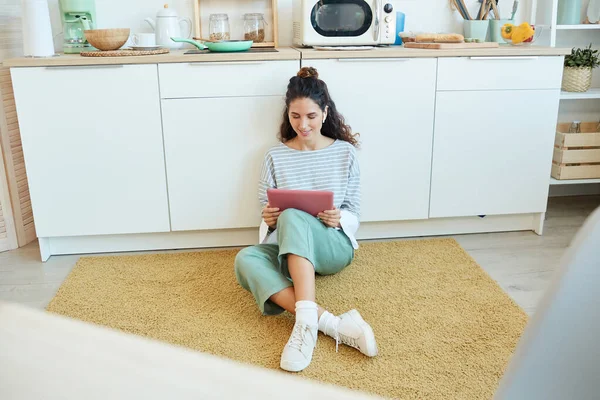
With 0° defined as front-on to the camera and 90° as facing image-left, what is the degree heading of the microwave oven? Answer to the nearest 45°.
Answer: approximately 0°

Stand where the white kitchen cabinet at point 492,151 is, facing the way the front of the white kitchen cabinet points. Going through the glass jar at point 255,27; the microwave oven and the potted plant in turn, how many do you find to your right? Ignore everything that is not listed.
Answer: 2

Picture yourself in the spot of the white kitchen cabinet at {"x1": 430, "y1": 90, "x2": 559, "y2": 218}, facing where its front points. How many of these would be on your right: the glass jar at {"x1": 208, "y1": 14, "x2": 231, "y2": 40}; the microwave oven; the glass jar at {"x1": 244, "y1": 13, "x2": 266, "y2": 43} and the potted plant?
3

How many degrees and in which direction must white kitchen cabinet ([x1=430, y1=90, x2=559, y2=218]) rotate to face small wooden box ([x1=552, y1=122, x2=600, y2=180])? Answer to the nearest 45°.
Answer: approximately 135° to its left

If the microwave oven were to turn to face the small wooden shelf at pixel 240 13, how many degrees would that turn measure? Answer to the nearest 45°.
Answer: approximately 135° to its right

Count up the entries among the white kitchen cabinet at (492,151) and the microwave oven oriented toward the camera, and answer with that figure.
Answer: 2

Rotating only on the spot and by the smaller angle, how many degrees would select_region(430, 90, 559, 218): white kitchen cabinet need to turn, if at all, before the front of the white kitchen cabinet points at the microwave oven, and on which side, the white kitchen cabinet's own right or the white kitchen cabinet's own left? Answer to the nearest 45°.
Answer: approximately 90° to the white kitchen cabinet's own right
